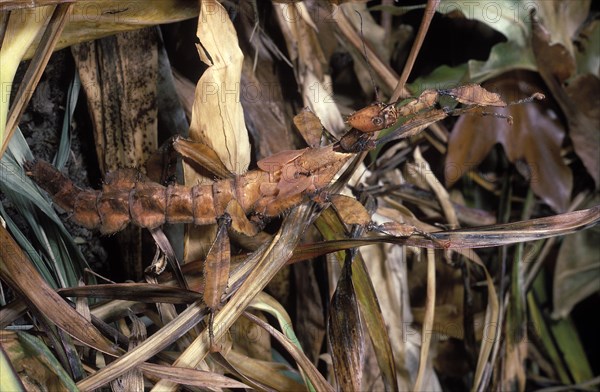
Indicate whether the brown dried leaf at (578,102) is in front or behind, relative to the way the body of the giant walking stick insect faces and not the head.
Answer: in front

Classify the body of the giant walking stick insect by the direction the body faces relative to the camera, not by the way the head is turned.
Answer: to the viewer's right
